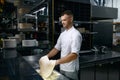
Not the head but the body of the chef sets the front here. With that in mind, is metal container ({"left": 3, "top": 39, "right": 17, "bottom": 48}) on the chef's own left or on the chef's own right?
on the chef's own right

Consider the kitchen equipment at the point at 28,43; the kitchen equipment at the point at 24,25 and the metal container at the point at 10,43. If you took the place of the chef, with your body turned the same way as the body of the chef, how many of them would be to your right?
3

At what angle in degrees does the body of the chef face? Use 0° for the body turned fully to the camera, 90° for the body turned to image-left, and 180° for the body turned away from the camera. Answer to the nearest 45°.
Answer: approximately 45°

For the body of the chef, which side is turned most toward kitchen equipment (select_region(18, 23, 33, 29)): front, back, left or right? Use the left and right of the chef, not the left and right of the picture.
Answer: right

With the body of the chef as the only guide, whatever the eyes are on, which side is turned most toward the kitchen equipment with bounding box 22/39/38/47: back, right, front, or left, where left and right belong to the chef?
right
